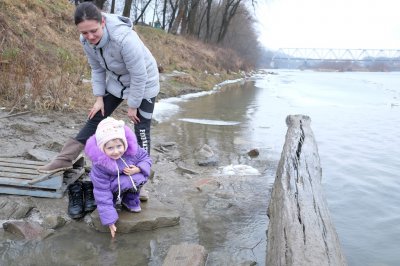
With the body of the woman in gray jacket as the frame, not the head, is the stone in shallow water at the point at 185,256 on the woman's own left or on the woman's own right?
on the woman's own left

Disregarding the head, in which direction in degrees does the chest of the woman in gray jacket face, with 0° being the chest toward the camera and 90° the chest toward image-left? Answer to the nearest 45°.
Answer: approximately 45°

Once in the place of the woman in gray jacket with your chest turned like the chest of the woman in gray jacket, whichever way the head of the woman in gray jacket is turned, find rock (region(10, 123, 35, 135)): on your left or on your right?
on your right

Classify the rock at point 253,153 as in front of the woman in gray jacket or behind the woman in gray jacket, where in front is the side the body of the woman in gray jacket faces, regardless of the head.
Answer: behind

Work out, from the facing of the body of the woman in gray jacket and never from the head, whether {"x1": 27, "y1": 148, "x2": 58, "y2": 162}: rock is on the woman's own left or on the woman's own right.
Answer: on the woman's own right
